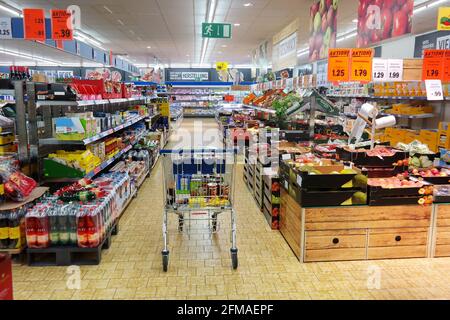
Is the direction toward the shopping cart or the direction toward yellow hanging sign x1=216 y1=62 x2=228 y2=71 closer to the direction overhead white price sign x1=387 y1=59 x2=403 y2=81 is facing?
the shopping cart

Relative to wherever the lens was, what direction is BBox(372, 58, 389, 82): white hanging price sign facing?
facing the viewer

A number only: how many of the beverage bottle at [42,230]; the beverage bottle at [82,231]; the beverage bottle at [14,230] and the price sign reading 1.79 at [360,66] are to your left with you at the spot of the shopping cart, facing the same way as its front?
3

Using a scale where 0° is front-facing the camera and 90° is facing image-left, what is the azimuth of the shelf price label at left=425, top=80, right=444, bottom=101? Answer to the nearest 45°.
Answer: approximately 0°

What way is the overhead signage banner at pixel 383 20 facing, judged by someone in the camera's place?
facing the viewer and to the left of the viewer

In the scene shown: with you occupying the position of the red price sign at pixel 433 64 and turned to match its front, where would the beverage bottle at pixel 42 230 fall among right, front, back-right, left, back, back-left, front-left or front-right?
front-right

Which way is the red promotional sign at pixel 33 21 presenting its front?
toward the camera

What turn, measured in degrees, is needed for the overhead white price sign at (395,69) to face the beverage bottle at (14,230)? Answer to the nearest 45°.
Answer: approximately 45° to its right

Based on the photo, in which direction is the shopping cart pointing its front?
away from the camera

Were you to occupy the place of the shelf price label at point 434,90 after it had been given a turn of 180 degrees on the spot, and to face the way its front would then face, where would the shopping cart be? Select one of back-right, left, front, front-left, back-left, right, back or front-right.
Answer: back-left

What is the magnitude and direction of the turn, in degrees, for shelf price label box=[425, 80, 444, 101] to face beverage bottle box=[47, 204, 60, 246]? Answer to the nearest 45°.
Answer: approximately 45° to its right

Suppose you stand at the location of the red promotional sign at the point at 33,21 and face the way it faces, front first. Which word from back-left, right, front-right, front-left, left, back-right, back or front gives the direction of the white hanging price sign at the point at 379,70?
front-left

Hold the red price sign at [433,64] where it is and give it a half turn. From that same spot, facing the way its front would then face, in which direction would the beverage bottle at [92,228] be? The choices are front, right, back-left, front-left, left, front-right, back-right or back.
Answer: back-left

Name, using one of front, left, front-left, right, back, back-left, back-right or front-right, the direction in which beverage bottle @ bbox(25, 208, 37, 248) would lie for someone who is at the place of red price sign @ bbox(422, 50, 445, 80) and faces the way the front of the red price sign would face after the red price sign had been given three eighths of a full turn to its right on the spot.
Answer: left

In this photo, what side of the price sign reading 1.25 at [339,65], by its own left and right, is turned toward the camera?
front
